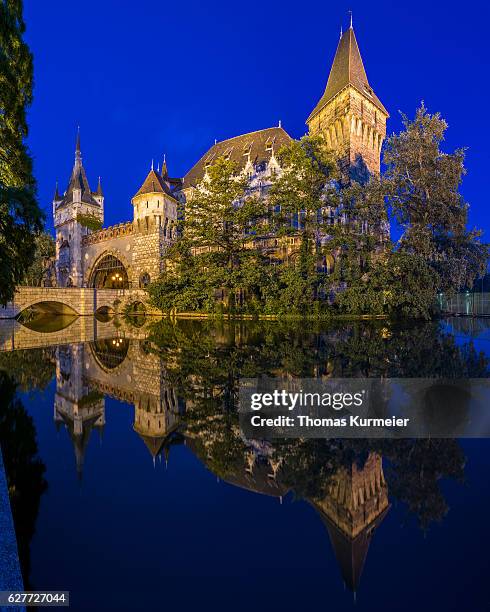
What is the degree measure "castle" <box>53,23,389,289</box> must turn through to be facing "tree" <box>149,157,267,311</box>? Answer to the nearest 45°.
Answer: approximately 45° to its left

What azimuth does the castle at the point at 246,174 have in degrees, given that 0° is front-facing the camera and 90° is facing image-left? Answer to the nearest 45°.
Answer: approximately 45°

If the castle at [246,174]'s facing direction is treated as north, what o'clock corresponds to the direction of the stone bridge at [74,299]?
The stone bridge is roughly at 1 o'clock from the castle.

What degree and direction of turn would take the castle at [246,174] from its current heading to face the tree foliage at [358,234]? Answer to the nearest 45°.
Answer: approximately 45° to its left

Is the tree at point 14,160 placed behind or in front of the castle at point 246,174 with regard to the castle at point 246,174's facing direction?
in front

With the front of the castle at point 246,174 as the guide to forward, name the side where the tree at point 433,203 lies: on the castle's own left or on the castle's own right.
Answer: on the castle's own left
